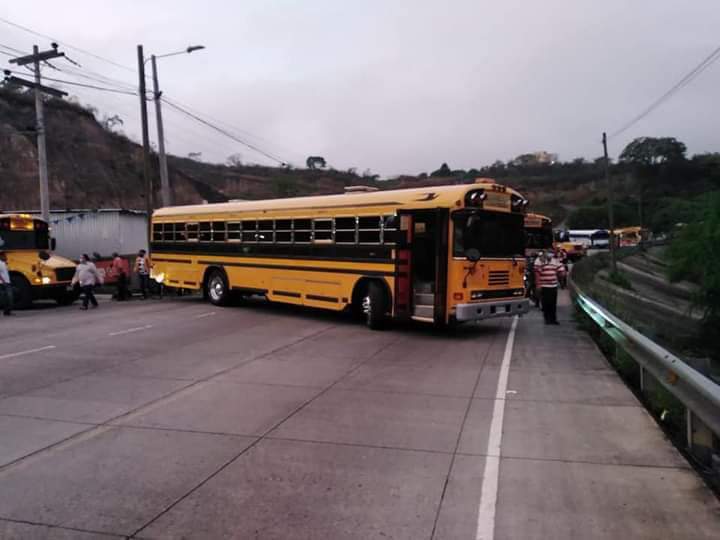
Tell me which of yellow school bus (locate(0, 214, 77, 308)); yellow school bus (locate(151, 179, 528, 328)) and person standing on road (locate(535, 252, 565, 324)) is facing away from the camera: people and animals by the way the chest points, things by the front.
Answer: the person standing on road

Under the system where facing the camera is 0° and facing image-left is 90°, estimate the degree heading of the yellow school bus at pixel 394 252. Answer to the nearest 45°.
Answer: approximately 315°

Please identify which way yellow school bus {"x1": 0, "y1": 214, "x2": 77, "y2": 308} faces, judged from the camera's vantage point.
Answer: facing the viewer and to the right of the viewer

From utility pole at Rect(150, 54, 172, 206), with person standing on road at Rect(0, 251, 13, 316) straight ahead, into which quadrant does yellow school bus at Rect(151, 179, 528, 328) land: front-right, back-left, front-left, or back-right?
front-left

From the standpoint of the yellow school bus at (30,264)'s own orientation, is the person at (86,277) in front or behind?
in front

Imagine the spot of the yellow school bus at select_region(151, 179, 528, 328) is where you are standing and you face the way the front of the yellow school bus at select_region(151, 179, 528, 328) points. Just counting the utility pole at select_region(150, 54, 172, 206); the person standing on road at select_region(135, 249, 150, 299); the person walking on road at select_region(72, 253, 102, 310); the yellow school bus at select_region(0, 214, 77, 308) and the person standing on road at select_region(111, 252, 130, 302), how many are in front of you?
0

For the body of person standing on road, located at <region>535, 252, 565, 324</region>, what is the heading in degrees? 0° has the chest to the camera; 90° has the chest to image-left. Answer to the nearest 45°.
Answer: approximately 180°

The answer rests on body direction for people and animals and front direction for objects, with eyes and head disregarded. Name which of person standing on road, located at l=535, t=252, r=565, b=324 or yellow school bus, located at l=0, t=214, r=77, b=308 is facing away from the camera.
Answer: the person standing on road

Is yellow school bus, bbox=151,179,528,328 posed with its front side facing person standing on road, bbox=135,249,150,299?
no

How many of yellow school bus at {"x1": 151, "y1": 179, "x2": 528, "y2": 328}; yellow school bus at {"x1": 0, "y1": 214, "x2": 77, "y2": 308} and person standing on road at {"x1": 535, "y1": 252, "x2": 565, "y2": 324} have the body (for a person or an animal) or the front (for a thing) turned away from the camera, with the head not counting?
1

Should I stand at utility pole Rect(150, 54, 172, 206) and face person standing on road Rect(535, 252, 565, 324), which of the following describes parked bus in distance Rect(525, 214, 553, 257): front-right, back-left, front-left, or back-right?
front-left

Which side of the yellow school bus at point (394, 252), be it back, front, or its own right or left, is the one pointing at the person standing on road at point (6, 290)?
back

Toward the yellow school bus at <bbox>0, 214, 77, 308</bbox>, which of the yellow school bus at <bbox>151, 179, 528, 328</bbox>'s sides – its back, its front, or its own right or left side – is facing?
back

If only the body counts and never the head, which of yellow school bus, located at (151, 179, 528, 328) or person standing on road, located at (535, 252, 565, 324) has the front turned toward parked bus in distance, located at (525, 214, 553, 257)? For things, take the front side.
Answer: the person standing on road

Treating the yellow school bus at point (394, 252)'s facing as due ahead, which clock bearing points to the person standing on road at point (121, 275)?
The person standing on road is roughly at 6 o'clock from the yellow school bus.

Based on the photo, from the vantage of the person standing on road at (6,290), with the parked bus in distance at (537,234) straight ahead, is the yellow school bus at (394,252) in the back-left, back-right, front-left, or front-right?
front-right
